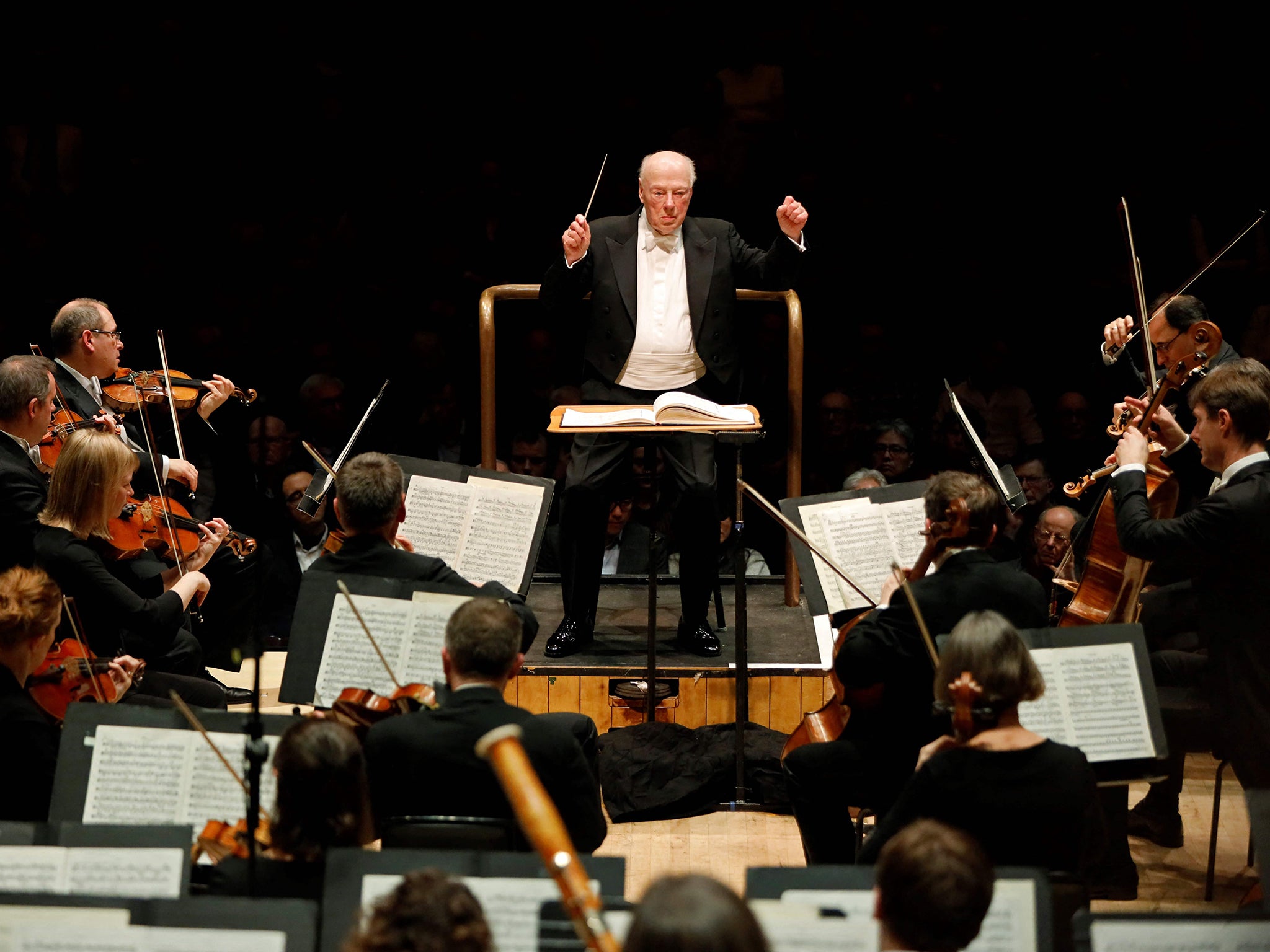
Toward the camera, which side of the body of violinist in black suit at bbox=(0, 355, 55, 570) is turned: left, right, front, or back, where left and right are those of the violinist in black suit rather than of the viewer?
right

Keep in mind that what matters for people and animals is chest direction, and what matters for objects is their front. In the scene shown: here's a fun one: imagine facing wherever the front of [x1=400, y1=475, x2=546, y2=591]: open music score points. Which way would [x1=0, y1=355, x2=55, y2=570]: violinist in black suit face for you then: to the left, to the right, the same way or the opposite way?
to the left

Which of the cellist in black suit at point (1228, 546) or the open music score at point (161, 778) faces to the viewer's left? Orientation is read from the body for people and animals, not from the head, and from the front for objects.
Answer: the cellist in black suit

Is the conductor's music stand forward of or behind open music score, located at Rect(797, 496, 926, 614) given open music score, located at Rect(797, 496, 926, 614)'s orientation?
behind

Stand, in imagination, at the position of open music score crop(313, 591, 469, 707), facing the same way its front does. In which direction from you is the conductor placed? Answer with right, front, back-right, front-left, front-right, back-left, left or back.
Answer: back-left

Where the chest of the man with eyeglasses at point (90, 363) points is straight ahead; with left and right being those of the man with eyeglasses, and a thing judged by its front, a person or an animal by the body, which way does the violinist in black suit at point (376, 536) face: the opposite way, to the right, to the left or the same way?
to the left

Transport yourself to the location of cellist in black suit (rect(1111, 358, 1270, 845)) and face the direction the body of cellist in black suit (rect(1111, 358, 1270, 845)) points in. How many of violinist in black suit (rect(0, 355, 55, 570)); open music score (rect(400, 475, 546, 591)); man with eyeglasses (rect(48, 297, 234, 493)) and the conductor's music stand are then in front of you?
4

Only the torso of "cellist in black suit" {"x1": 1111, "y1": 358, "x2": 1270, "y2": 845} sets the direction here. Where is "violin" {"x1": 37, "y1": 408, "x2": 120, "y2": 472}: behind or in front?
in front

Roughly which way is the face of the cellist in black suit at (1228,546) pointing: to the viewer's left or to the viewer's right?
to the viewer's left

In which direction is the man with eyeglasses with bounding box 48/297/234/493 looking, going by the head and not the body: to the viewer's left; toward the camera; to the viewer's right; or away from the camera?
to the viewer's right

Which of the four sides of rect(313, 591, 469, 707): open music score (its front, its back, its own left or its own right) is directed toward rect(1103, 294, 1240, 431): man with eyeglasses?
left

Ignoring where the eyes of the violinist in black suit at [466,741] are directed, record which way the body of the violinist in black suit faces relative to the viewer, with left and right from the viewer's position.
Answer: facing away from the viewer

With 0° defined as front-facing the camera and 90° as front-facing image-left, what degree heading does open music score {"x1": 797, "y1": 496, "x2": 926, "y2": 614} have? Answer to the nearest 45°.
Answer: approximately 0°

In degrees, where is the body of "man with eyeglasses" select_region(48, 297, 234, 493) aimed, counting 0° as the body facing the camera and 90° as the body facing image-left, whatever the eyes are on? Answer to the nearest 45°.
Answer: approximately 270°
